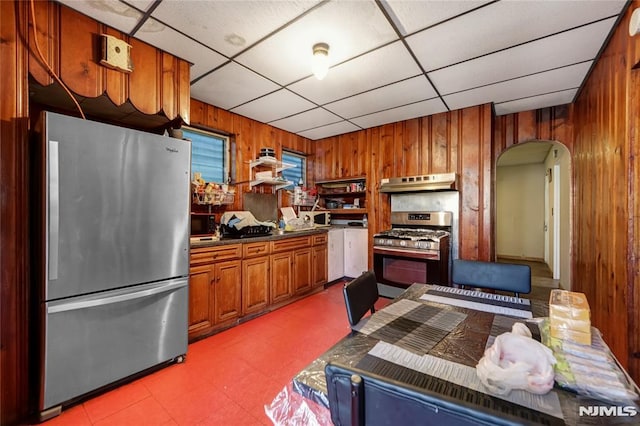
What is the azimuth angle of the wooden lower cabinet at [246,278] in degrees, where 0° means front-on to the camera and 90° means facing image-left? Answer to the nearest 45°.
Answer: approximately 315°

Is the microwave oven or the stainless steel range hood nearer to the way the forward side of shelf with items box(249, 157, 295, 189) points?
the stainless steel range hood

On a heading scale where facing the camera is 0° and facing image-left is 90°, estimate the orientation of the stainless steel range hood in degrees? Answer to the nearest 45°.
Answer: approximately 0°

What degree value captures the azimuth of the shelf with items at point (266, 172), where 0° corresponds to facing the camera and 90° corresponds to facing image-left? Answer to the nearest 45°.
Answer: approximately 315°
